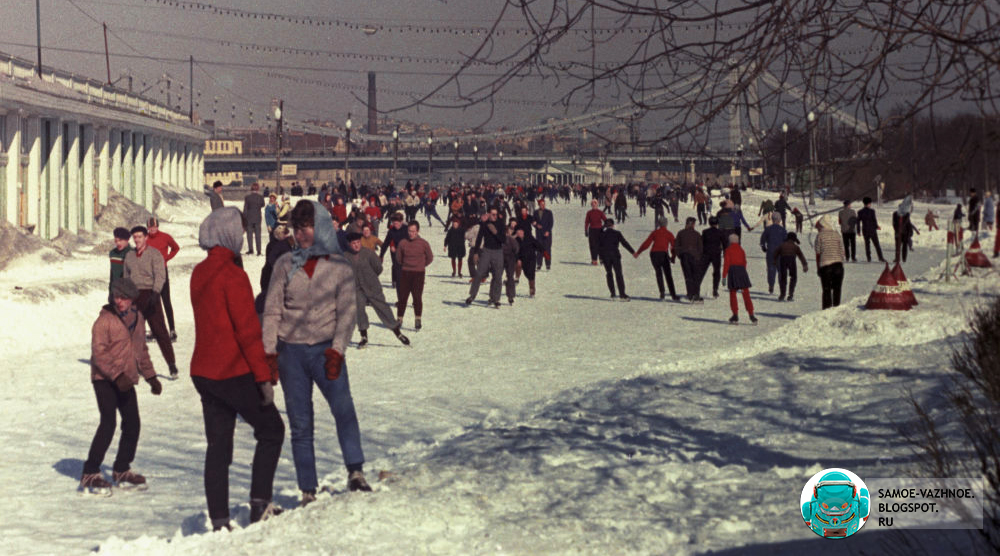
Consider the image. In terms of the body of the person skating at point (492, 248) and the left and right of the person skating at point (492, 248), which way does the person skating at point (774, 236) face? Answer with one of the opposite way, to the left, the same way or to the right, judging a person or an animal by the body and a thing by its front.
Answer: the opposite way

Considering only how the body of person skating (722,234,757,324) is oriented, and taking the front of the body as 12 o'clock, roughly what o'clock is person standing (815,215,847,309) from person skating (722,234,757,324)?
person standing (815,215,847,309) is roughly at 3 o'clock from person skating (722,234,757,324).

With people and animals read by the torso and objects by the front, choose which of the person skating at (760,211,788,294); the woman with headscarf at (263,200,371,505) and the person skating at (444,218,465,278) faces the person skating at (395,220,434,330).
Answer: the person skating at (444,218,465,278)

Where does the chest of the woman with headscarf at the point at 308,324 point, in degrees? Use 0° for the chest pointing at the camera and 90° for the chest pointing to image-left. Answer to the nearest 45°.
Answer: approximately 0°

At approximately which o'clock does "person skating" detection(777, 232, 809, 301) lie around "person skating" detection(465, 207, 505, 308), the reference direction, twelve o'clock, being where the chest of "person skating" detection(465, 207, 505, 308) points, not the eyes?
"person skating" detection(777, 232, 809, 301) is roughly at 9 o'clock from "person skating" detection(465, 207, 505, 308).

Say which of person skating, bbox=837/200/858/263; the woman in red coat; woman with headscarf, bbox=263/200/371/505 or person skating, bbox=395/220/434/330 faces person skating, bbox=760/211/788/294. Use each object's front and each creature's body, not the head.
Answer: the woman in red coat

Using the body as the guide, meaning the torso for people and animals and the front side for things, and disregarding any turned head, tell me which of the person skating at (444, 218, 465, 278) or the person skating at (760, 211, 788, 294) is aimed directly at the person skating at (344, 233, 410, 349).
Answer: the person skating at (444, 218, 465, 278)

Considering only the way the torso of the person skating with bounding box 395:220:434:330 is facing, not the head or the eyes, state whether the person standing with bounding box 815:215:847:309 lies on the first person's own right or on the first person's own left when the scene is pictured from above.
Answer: on the first person's own left
